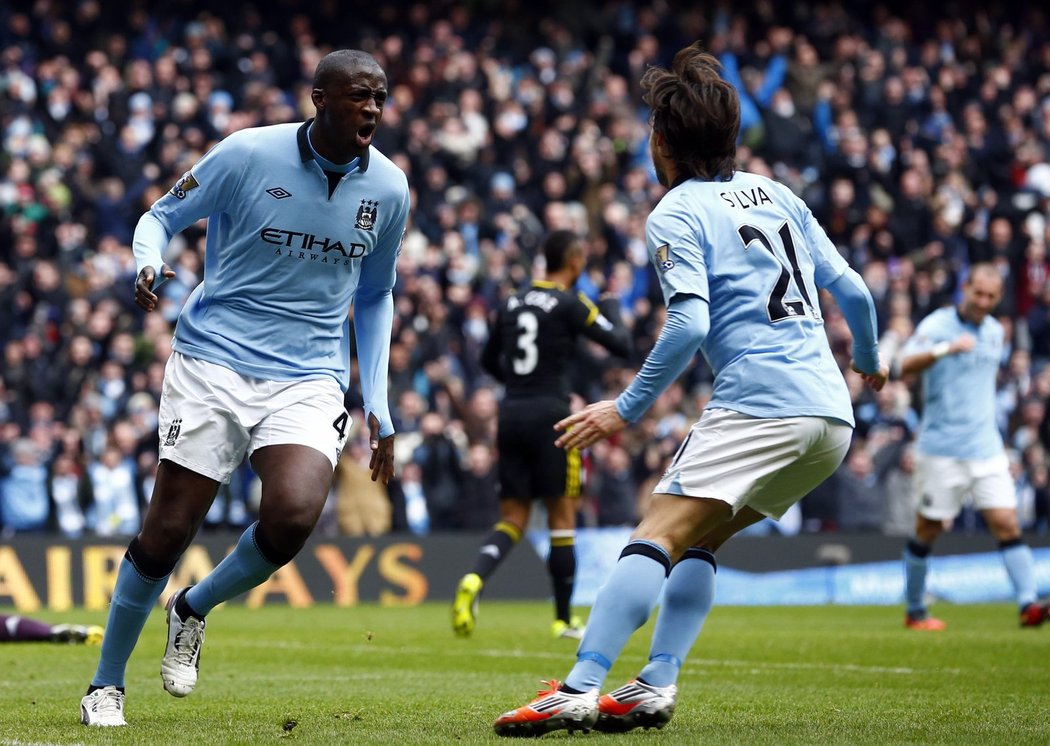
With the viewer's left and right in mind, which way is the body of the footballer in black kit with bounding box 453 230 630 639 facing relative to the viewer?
facing away from the viewer and to the right of the viewer

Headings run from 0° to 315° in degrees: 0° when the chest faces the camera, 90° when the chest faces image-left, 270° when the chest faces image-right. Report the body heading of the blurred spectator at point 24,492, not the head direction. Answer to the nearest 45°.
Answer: approximately 0°

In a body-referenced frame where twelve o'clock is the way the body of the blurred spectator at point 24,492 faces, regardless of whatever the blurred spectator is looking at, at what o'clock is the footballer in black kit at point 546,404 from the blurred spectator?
The footballer in black kit is roughly at 11 o'clock from the blurred spectator.

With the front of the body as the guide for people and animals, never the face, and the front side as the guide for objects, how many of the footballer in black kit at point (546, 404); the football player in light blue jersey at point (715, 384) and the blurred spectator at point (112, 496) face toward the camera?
1

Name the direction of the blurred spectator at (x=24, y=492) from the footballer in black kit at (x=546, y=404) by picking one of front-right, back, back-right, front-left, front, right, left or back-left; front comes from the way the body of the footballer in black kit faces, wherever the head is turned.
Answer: left

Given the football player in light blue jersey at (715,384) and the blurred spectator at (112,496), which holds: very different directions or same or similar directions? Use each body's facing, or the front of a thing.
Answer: very different directions

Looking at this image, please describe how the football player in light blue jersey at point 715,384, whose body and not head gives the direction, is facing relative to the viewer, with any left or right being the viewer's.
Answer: facing away from the viewer and to the left of the viewer

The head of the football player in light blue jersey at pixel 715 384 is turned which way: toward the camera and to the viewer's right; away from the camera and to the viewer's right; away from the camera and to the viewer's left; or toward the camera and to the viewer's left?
away from the camera and to the viewer's left

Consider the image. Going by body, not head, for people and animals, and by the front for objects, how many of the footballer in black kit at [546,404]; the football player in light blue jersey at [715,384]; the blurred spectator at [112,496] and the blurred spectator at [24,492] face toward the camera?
2

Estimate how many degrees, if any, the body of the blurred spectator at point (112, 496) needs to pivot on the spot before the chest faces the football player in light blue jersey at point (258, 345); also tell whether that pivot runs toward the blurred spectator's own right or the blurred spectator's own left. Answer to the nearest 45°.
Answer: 0° — they already face them

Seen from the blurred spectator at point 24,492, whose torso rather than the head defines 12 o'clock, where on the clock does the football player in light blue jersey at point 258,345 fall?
The football player in light blue jersey is roughly at 12 o'clock from the blurred spectator.

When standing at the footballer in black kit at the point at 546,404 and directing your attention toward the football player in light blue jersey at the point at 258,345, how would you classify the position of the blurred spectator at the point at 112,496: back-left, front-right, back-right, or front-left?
back-right

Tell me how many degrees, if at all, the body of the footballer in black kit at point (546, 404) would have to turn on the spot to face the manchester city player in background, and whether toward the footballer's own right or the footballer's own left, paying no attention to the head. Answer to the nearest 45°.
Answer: approximately 45° to the footballer's own right
